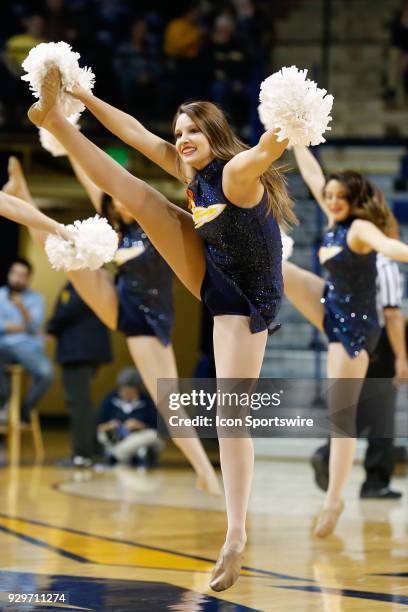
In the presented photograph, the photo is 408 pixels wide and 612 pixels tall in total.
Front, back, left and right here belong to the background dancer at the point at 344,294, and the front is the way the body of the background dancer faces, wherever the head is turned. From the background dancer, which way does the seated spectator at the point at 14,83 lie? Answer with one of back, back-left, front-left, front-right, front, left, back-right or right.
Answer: right

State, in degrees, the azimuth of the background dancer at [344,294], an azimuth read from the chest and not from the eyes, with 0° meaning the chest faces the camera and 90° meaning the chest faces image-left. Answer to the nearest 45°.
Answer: approximately 45°

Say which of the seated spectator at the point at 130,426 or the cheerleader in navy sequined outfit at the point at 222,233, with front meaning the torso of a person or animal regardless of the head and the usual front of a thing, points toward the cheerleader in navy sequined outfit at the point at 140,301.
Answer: the seated spectator

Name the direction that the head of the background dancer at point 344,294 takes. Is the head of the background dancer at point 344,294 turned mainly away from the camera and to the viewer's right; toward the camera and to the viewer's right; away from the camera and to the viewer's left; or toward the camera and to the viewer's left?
toward the camera and to the viewer's left

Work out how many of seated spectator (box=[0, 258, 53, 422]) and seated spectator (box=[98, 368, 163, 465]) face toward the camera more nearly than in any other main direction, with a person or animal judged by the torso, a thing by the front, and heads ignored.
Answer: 2

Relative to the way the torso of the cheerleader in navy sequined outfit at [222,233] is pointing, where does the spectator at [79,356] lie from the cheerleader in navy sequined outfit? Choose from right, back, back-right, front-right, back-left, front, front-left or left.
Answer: back-right

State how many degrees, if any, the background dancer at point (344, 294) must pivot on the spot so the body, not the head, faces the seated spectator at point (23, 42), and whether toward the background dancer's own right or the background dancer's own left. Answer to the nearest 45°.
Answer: approximately 90° to the background dancer's own right

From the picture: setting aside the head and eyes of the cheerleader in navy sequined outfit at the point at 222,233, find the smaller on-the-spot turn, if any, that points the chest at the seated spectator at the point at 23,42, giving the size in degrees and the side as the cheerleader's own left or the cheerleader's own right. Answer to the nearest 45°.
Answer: approximately 135° to the cheerleader's own right

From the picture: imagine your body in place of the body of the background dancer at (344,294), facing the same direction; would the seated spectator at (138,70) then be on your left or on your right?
on your right

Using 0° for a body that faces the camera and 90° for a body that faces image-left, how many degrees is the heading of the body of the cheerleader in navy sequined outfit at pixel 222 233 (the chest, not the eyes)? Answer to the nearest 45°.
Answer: approximately 45°

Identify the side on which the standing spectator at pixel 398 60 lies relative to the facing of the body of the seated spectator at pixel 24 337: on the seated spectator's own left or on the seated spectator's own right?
on the seated spectator's own left
